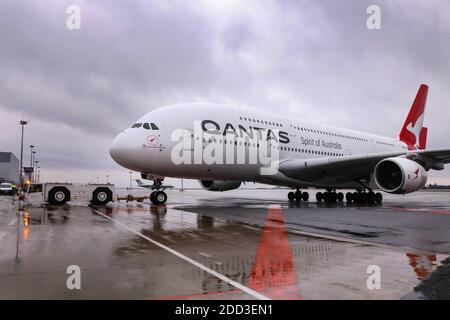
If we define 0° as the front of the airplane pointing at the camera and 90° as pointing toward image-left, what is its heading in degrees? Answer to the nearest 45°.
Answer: approximately 45°
